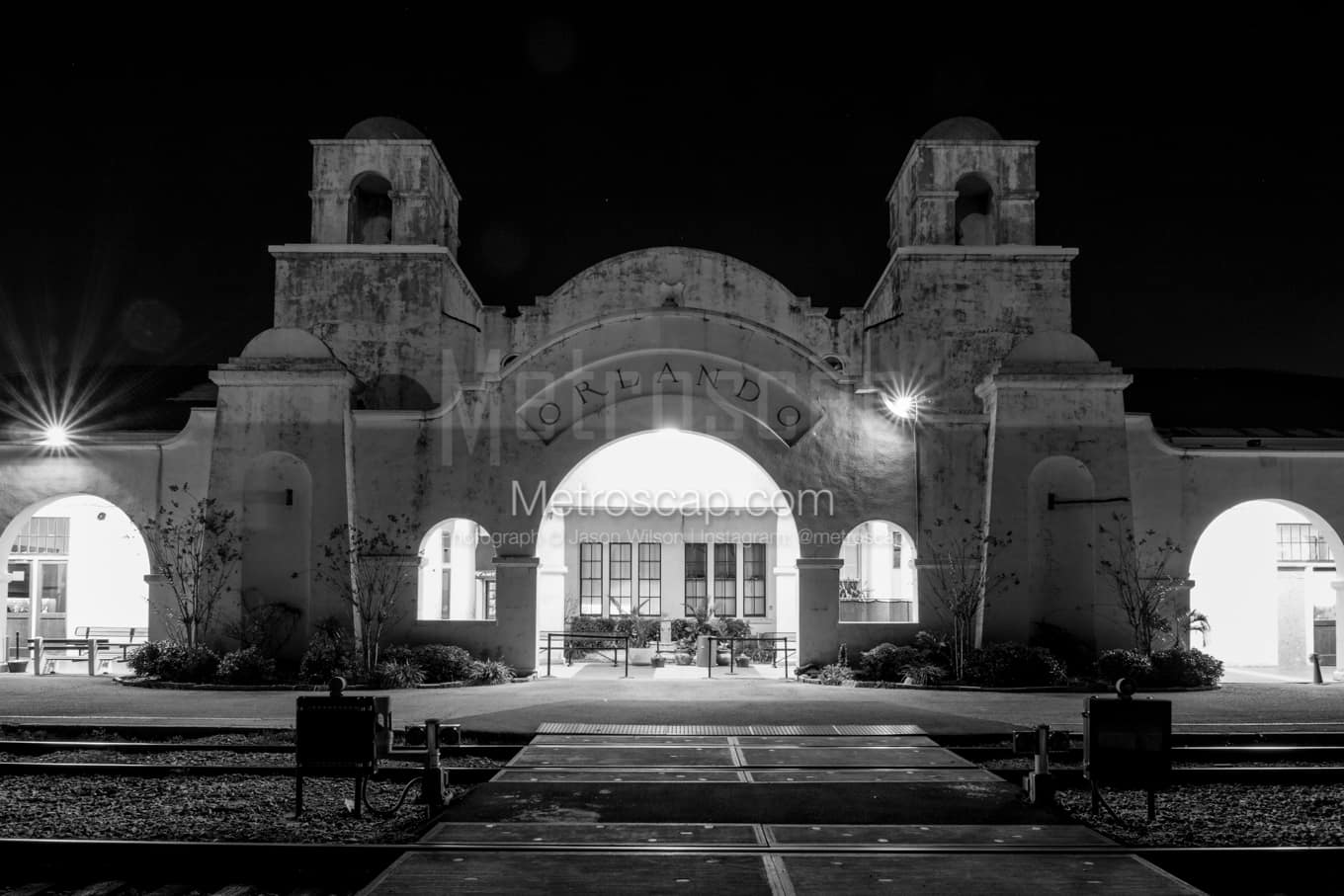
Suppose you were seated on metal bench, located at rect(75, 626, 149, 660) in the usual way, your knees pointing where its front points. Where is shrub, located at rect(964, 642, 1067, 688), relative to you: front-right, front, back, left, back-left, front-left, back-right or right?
front-left

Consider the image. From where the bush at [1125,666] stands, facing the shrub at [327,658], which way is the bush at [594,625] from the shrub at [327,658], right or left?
right

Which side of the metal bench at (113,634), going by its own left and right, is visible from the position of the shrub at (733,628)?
left

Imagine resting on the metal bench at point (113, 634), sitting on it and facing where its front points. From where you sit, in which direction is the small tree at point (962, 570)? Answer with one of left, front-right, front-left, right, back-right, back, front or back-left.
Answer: front-left

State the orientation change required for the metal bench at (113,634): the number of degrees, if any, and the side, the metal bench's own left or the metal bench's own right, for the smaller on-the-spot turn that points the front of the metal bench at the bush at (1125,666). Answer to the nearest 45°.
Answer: approximately 45° to the metal bench's own left

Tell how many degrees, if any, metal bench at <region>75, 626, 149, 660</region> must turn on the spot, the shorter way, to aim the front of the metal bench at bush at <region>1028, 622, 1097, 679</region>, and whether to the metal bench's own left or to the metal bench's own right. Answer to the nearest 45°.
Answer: approximately 45° to the metal bench's own left

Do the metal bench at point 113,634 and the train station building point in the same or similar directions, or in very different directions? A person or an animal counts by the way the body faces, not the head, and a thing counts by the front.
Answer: same or similar directions

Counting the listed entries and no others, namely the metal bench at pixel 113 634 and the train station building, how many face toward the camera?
2

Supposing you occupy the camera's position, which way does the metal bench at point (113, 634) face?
facing the viewer

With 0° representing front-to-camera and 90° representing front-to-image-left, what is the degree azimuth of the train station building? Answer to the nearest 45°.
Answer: approximately 0°
